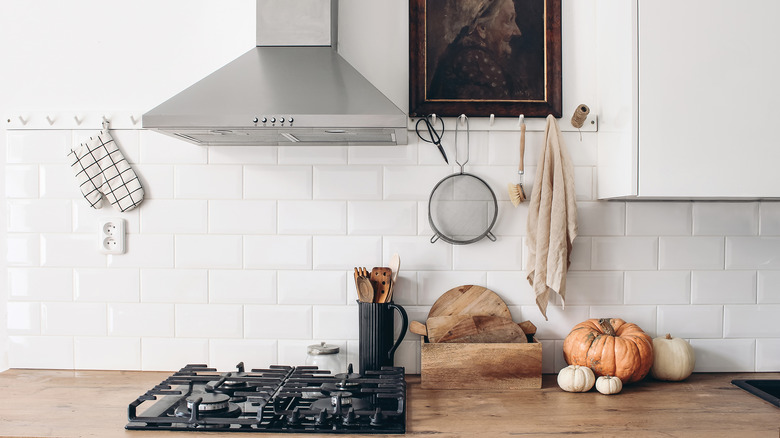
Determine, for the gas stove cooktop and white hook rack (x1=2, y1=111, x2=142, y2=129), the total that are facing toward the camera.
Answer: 2

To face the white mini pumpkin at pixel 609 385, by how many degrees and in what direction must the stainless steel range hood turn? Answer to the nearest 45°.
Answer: approximately 90° to its left

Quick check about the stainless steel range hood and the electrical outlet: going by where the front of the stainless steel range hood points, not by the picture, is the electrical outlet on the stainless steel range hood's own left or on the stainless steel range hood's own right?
on the stainless steel range hood's own right

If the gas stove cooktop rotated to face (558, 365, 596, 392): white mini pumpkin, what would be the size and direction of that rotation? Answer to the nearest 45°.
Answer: approximately 90° to its left

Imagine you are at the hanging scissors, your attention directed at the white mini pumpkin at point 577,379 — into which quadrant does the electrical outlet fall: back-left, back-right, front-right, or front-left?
back-right

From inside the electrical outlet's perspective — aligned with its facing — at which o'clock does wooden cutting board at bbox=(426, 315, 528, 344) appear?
The wooden cutting board is roughly at 10 o'clock from the electrical outlet.
